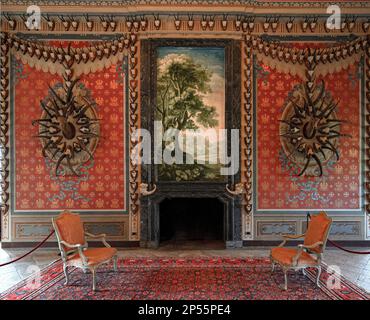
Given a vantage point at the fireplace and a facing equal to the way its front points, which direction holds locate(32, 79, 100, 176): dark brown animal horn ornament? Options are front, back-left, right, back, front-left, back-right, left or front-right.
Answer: right

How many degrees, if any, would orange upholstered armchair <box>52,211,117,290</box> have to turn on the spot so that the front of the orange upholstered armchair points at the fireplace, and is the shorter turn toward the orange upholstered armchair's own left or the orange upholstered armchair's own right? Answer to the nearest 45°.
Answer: approximately 90° to the orange upholstered armchair's own left

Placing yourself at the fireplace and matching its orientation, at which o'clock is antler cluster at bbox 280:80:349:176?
The antler cluster is roughly at 9 o'clock from the fireplace.

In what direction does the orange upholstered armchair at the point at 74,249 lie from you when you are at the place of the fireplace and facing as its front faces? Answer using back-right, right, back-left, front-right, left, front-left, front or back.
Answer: front-right

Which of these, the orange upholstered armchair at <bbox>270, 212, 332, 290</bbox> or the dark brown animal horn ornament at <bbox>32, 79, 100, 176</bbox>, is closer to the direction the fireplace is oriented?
the orange upholstered armchair

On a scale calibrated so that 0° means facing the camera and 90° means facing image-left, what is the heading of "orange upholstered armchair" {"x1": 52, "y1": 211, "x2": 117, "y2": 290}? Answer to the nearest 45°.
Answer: approximately 315°

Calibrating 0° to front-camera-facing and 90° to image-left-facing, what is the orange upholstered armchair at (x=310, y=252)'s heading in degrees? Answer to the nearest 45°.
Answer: approximately 45°

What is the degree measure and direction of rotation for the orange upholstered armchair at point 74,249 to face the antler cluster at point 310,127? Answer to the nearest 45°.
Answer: approximately 45° to its left

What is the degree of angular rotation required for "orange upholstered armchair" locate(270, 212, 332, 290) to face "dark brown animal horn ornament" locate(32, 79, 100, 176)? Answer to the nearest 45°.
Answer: approximately 45° to its right

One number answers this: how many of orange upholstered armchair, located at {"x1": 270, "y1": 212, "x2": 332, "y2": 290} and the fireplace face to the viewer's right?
0

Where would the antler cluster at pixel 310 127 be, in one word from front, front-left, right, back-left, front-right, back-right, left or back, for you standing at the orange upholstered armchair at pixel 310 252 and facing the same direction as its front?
back-right

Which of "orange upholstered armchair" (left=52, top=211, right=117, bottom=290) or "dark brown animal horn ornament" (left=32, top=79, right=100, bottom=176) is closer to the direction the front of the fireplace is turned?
the orange upholstered armchair

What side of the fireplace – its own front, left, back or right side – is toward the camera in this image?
front
